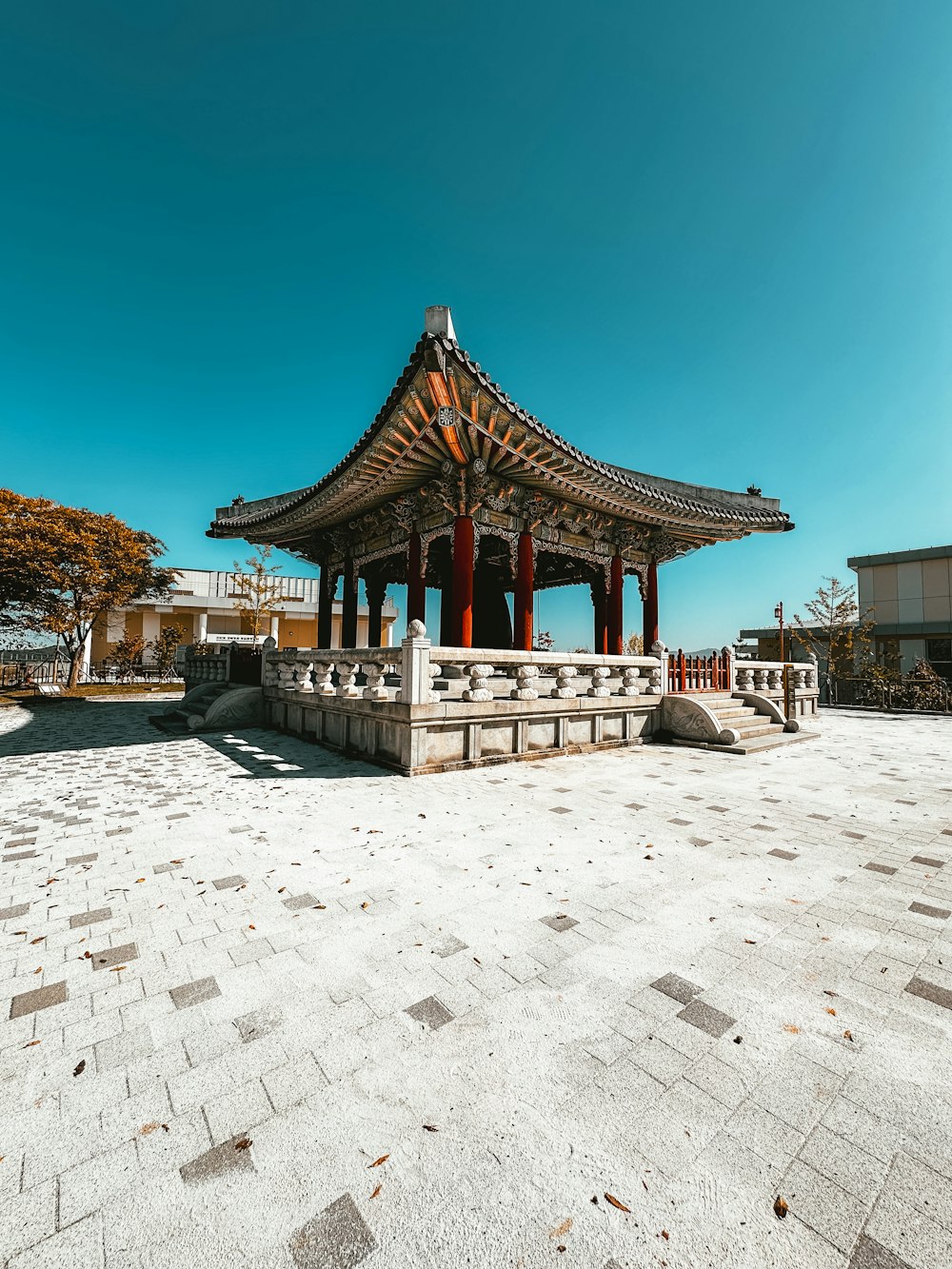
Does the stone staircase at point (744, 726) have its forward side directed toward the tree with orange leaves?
no

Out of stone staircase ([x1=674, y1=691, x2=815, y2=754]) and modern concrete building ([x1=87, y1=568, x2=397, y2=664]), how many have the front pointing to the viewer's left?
0

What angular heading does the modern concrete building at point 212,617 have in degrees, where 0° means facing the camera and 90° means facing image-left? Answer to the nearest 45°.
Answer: approximately 0°

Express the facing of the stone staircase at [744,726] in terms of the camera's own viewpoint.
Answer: facing the viewer and to the right of the viewer

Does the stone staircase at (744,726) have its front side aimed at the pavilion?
no

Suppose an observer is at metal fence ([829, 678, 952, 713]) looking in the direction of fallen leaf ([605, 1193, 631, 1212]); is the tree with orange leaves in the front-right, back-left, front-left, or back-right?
front-right

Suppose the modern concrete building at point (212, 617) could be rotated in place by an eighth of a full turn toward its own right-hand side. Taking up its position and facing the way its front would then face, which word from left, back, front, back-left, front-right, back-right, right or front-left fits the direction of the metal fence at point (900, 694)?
left

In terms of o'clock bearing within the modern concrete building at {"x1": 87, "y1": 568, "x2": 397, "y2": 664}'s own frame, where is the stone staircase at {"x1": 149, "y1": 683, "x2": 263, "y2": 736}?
The stone staircase is roughly at 12 o'clock from the modern concrete building.

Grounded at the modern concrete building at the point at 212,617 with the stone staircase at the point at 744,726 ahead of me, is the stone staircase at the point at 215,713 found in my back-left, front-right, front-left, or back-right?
front-right

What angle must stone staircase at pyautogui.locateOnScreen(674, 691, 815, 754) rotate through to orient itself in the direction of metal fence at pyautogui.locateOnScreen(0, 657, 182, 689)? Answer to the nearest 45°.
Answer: approximately 135° to its right

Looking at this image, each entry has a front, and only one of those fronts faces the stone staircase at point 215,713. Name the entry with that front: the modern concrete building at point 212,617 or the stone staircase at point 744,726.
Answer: the modern concrete building

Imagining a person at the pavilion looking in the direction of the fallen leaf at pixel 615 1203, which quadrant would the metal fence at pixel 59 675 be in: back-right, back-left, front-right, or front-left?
back-right

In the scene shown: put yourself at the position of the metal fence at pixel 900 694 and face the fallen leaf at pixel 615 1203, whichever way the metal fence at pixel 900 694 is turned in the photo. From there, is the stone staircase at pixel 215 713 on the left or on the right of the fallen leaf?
right

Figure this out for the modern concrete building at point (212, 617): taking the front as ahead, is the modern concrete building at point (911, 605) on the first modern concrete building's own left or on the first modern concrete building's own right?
on the first modern concrete building's own left

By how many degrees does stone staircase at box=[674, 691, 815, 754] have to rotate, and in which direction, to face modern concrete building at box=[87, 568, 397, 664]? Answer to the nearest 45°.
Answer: approximately 135° to its right

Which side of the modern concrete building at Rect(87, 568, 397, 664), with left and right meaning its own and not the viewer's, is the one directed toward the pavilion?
front
